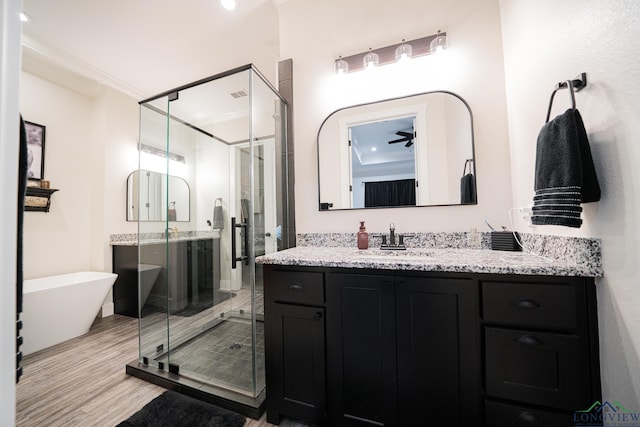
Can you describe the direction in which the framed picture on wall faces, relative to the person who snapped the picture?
facing the viewer and to the right of the viewer

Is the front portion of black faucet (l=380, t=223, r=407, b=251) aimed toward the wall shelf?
no

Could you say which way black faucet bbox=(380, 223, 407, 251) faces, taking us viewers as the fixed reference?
facing the viewer

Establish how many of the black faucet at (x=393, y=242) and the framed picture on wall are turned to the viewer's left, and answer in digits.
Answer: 0

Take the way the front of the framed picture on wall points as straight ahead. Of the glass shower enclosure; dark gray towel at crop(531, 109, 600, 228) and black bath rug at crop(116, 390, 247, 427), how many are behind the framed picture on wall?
0

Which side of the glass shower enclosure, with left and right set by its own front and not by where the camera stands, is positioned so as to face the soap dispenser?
left

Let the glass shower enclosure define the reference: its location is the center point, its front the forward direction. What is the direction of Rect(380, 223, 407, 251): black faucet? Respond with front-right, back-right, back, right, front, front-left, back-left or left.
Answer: left

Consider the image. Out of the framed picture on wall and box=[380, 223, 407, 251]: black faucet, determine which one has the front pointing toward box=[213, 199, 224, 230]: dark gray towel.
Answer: the framed picture on wall

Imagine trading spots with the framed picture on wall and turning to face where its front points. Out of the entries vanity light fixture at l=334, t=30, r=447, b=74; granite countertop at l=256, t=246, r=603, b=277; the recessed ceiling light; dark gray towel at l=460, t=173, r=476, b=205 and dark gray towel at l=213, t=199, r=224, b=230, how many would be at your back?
0

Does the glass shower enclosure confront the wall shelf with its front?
no

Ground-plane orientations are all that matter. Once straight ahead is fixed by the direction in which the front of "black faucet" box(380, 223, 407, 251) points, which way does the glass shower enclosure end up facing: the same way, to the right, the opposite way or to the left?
the same way

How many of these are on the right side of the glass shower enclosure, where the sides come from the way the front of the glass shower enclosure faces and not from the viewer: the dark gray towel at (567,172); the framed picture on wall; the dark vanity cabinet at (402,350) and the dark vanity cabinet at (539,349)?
1

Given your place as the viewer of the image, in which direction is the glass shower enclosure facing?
facing the viewer and to the left of the viewer
